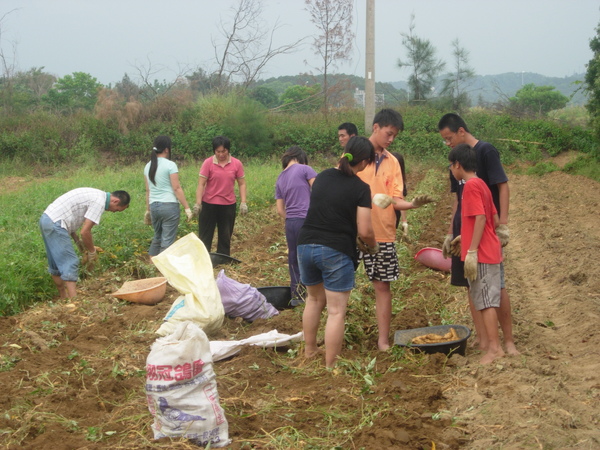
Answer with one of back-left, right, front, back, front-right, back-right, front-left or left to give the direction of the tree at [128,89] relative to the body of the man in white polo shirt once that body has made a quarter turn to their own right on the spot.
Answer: back

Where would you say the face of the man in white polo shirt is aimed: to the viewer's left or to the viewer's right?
to the viewer's right

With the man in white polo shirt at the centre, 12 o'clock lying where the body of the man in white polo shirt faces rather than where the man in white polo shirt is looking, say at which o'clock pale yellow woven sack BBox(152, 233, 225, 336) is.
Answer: The pale yellow woven sack is roughly at 2 o'clock from the man in white polo shirt.

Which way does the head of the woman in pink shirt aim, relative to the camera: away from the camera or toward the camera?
toward the camera

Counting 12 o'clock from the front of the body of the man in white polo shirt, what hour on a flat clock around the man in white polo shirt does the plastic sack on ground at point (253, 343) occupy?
The plastic sack on ground is roughly at 2 o'clock from the man in white polo shirt.

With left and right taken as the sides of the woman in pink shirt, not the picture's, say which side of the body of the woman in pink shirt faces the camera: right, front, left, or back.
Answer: front

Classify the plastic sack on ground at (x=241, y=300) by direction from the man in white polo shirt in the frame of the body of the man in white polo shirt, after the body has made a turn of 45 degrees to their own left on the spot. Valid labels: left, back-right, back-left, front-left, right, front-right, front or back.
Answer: right

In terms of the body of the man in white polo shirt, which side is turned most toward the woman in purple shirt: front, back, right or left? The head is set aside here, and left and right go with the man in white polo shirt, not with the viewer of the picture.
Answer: front

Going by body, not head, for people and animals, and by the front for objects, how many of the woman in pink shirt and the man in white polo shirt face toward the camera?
1

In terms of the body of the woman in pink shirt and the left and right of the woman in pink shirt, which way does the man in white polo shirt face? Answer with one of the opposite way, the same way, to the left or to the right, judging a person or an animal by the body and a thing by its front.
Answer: to the left

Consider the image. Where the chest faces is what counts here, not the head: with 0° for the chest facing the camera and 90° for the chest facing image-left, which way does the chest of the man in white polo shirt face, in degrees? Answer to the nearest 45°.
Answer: approximately 270°

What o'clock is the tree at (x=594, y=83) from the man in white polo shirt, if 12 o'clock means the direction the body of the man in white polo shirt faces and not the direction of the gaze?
The tree is roughly at 11 o'clock from the man in white polo shirt.

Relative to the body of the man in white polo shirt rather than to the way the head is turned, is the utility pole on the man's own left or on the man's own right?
on the man's own left

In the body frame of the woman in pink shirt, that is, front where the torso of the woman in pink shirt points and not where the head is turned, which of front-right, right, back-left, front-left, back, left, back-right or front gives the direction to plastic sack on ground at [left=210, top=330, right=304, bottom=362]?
front

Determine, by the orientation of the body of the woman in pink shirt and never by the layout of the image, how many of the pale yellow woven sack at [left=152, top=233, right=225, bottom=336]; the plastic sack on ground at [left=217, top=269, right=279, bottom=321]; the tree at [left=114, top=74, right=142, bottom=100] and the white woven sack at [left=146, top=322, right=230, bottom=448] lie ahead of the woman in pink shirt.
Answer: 3

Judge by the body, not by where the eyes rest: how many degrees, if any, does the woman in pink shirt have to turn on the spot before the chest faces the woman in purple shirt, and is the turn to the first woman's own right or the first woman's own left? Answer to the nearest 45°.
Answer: approximately 45° to the first woman's own left

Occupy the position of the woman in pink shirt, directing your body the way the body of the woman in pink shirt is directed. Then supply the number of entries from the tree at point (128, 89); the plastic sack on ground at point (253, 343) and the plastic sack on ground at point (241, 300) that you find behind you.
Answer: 1

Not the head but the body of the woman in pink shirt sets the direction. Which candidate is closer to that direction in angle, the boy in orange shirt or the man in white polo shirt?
the boy in orange shirt
